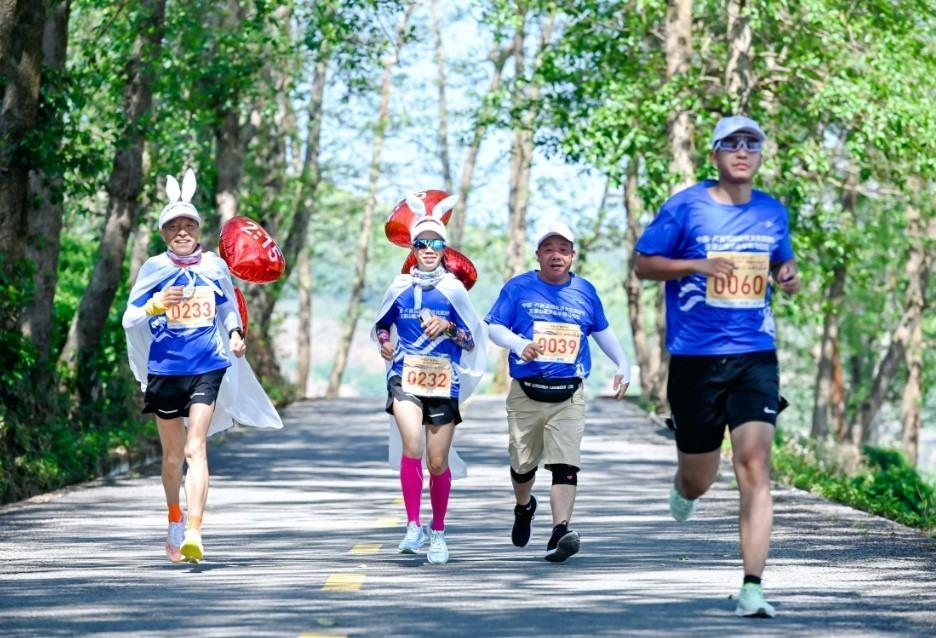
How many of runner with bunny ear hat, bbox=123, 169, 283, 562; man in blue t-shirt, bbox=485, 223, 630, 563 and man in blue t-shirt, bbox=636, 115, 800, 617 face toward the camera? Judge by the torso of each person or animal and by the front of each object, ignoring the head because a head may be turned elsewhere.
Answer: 3

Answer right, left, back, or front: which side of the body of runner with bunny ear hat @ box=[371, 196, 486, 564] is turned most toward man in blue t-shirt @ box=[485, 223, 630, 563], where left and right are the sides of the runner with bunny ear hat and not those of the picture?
left

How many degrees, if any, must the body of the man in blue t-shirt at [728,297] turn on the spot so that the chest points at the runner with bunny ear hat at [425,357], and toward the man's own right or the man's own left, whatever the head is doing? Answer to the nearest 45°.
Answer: approximately 135° to the man's own right

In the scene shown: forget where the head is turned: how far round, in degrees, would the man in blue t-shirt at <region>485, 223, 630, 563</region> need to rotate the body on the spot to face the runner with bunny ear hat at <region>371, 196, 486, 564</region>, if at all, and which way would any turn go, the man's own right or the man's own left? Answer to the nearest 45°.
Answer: approximately 90° to the man's own right

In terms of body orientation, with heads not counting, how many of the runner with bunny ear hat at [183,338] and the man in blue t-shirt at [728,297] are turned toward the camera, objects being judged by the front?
2
